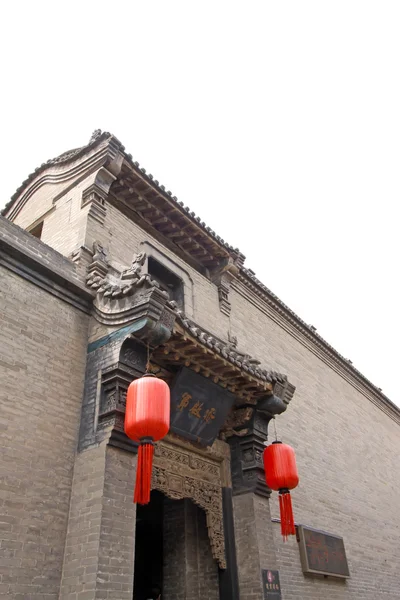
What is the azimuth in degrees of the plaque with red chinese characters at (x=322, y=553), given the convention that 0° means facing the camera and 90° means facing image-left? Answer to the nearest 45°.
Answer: approximately 315°

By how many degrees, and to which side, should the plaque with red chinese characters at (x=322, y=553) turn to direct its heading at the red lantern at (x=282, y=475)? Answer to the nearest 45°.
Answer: approximately 45° to its right

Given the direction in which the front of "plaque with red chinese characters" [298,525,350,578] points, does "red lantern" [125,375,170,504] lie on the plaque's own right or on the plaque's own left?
on the plaque's own right

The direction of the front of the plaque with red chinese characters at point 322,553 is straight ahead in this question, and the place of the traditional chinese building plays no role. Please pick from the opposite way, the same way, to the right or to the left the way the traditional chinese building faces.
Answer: the same way

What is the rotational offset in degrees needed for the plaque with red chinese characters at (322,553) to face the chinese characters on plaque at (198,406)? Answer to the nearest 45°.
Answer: approximately 45° to its right

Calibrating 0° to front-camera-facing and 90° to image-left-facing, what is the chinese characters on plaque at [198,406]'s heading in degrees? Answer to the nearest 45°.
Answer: approximately 315°

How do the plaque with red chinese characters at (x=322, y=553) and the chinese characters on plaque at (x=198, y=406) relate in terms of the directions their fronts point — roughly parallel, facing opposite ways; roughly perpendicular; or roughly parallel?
roughly parallel

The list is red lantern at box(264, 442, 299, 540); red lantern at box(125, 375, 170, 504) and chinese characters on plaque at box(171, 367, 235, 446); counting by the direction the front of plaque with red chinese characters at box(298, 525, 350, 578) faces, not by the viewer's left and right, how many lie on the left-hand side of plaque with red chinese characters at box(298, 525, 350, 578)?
0

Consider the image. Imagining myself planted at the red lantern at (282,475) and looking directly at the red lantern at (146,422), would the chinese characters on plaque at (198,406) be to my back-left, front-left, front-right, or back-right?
front-right

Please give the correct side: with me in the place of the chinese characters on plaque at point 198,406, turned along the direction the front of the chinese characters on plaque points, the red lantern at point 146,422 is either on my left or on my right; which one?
on my right

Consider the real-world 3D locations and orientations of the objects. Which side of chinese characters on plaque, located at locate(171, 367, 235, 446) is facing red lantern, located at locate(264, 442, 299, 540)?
left

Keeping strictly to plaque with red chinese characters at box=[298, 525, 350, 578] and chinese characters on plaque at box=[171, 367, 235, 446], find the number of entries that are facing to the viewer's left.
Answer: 0
